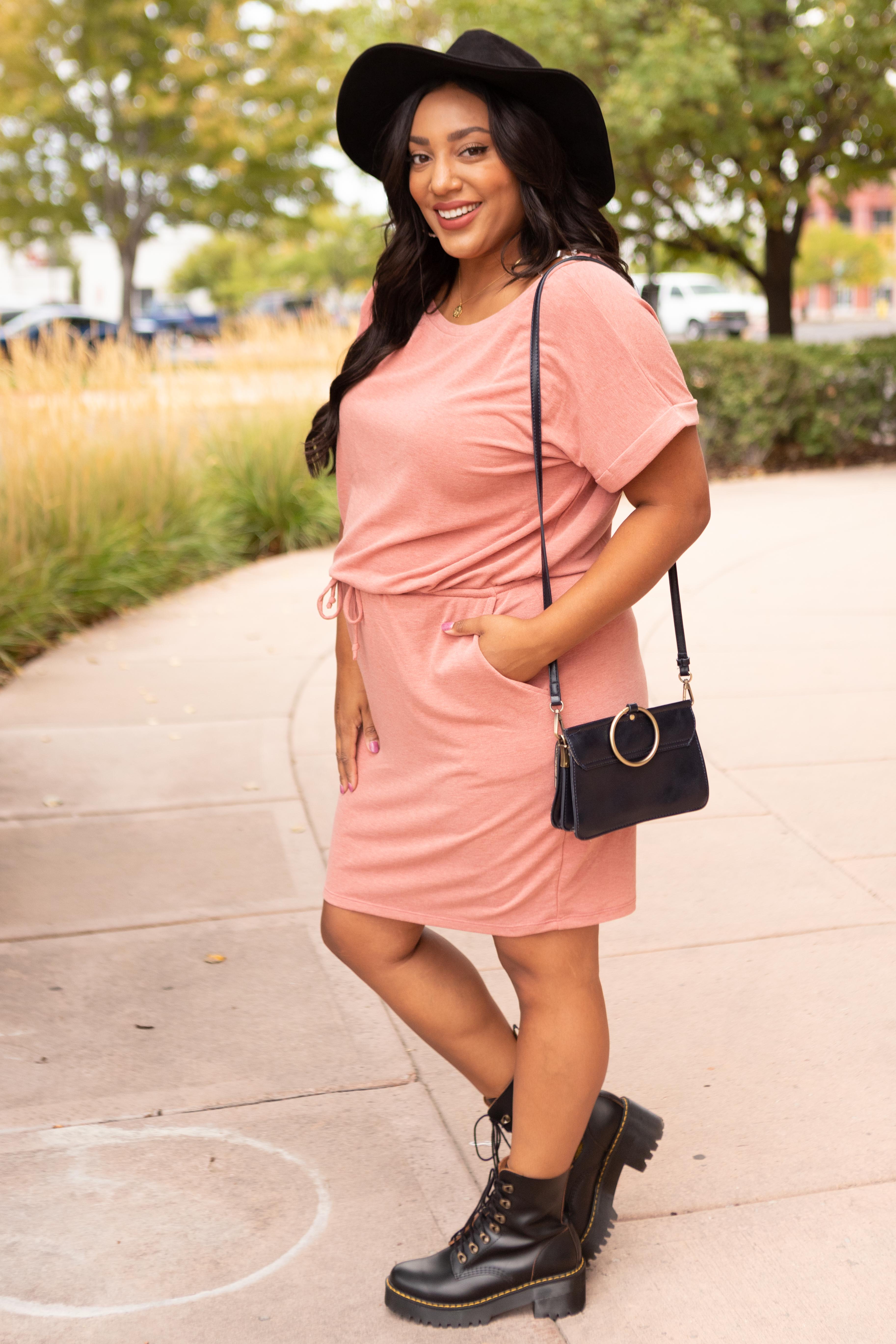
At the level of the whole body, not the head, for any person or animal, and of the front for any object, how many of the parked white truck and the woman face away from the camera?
0

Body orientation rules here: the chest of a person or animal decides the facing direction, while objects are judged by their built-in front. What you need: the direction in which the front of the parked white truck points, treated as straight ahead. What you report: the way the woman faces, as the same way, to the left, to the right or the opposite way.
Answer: to the right

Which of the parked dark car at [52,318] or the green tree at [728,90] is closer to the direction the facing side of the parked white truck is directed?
the green tree

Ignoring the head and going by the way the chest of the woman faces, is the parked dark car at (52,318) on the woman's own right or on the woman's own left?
on the woman's own right

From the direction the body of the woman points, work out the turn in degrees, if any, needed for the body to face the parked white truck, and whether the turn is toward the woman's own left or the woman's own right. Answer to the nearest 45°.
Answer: approximately 135° to the woman's own right

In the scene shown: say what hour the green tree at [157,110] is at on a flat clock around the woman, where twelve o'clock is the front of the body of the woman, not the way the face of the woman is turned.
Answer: The green tree is roughly at 4 o'clock from the woman.
